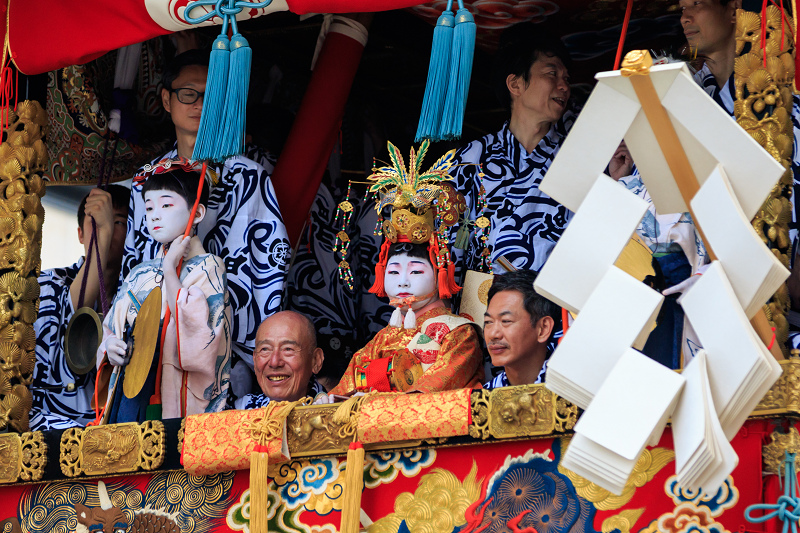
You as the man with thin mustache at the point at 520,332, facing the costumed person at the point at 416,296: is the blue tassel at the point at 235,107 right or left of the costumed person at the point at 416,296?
left

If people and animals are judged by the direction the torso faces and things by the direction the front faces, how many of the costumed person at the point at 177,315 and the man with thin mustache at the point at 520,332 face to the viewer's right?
0

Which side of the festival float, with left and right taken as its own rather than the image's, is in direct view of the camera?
front

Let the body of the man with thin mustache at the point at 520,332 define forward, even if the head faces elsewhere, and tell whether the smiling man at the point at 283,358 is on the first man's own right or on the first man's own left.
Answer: on the first man's own right

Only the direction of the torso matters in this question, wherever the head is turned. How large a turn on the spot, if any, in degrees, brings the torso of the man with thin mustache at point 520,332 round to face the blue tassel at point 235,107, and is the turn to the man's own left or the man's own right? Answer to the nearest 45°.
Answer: approximately 45° to the man's own right

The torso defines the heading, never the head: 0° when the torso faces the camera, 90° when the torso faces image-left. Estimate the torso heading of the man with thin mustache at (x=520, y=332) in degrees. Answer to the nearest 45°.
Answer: approximately 45°

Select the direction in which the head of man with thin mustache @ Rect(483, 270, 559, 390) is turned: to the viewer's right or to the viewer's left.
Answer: to the viewer's left

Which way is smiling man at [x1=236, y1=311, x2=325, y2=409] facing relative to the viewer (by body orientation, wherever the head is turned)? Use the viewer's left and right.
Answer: facing the viewer and to the left of the viewer
